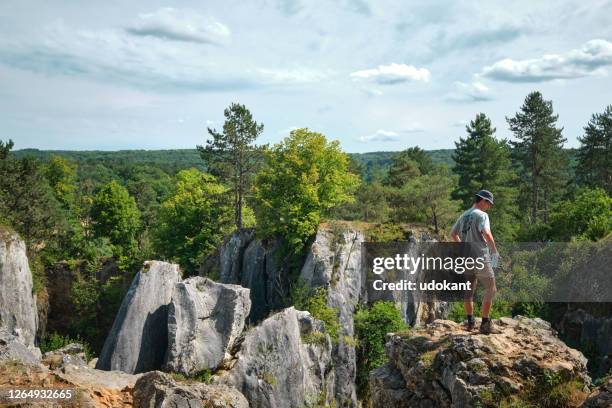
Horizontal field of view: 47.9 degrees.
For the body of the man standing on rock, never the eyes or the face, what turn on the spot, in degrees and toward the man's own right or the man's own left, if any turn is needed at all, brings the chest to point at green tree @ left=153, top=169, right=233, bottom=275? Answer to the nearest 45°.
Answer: approximately 90° to the man's own left

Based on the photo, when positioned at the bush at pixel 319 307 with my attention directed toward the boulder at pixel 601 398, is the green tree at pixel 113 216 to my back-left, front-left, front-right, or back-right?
back-right

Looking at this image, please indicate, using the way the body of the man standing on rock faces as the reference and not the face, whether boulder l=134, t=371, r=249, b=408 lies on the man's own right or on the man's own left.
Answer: on the man's own left

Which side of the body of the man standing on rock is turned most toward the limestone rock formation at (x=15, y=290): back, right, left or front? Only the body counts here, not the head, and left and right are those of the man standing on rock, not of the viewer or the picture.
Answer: left

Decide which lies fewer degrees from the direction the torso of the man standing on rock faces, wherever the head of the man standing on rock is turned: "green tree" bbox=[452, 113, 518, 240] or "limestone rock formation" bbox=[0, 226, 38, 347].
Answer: the green tree

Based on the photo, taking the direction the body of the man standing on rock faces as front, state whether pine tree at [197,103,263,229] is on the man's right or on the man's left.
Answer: on the man's left

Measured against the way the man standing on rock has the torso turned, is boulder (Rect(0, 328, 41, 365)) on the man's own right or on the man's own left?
on the man's own left
